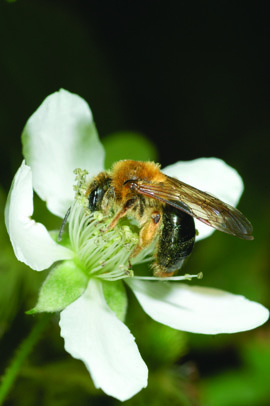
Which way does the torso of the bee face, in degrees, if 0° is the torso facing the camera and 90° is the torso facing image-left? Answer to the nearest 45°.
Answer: approximately 90°
